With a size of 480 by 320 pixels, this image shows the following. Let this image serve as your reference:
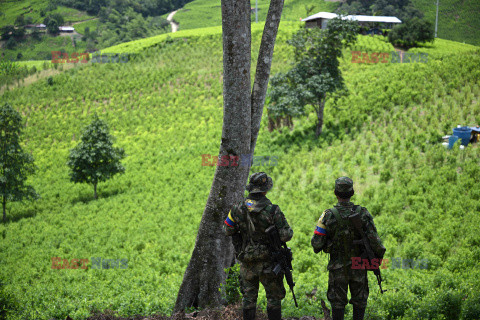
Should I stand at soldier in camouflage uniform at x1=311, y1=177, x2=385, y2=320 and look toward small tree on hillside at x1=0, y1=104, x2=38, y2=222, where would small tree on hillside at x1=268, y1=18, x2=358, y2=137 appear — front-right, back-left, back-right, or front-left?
front-right

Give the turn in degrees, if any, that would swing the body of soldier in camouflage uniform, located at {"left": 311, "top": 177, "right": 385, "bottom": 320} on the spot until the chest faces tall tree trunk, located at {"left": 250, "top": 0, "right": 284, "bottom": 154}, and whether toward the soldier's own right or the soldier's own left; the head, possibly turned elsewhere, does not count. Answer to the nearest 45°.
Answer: approximately 45° to the soldier's own left

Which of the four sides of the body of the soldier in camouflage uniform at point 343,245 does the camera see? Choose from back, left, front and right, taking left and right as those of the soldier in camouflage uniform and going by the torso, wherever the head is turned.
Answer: back

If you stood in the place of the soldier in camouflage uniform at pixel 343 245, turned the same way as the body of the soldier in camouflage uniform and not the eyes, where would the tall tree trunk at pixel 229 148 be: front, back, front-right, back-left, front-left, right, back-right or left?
front-left

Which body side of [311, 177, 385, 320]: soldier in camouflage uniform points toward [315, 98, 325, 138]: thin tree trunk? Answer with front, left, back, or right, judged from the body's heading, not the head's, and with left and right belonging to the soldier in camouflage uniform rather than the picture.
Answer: front

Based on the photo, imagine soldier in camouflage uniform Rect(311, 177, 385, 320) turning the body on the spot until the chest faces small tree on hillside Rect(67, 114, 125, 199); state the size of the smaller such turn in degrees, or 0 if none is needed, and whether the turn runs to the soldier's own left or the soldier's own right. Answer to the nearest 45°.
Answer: approximately 45° to the soldier's own left

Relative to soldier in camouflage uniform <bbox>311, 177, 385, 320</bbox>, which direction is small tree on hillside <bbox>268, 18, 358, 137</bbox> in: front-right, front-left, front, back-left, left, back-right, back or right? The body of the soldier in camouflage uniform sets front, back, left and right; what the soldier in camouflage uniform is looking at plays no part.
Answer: front

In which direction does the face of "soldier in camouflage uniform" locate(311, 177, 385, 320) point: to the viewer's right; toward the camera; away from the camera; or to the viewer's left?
away from the camera
